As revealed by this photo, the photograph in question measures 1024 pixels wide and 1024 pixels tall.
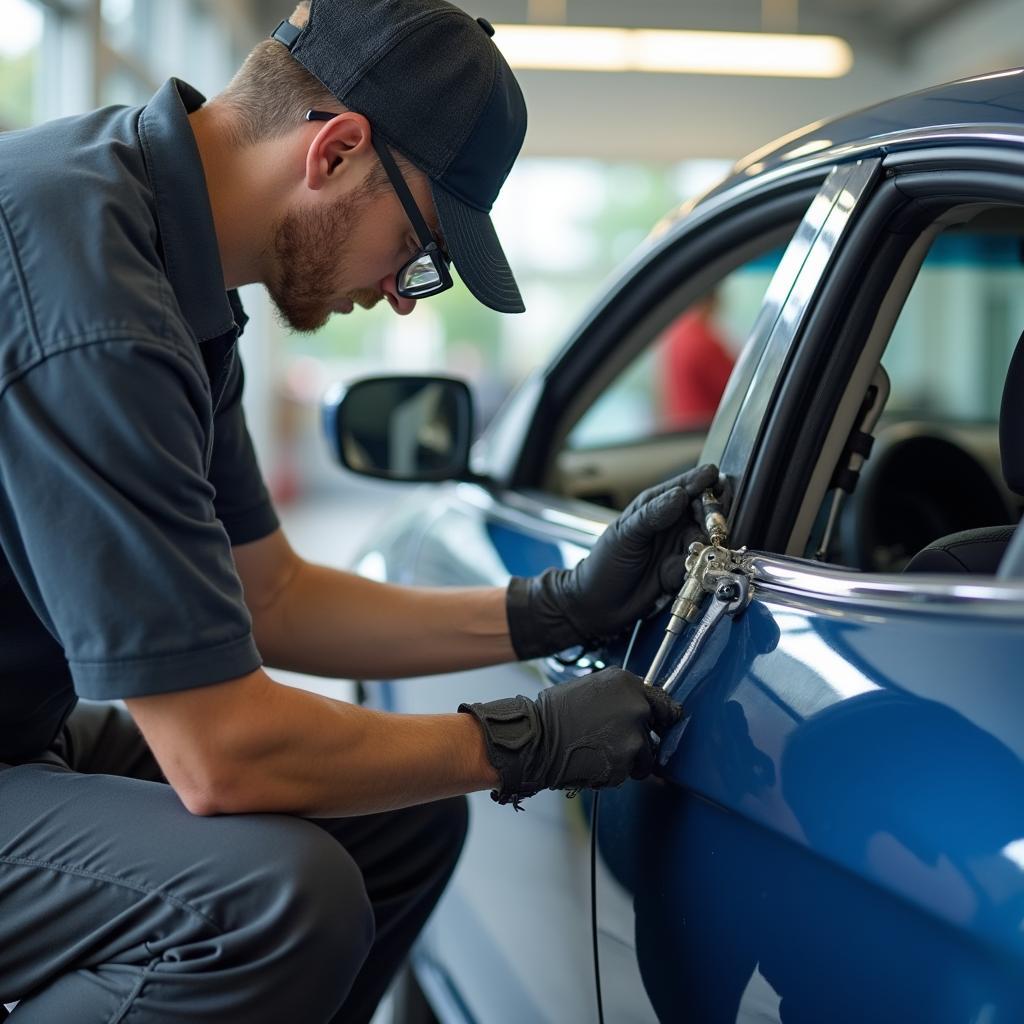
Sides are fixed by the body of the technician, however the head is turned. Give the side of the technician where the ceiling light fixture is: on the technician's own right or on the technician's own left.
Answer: on the technician's own left

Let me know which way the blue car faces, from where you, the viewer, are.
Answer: facing away from the viewer and to the left of the viewer

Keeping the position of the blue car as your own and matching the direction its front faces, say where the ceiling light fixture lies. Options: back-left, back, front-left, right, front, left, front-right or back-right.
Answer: front-right

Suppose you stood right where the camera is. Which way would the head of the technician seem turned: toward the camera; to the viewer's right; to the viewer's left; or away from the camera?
to the viewer's right

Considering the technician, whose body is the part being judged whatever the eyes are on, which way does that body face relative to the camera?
to the viewer's right
